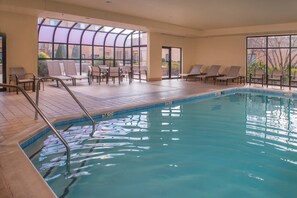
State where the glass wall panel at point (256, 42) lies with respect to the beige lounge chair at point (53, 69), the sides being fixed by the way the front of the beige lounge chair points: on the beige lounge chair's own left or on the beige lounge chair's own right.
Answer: on the beige lounge chair's own left

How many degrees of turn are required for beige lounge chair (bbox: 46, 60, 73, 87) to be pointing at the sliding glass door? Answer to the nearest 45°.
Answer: approximately 90° to its left

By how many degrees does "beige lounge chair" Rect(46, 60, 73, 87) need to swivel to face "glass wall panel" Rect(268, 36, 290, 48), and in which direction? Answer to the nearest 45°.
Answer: approximately 45° to its left

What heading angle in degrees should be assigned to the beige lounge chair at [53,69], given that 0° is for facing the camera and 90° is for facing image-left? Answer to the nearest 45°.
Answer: approximately 315°

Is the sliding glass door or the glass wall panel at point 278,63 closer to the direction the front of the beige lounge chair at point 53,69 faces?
the glass wall panel
